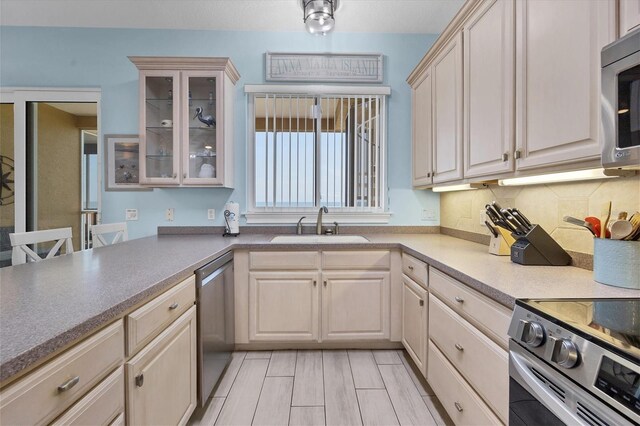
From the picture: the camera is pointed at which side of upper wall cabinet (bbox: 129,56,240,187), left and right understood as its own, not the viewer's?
front

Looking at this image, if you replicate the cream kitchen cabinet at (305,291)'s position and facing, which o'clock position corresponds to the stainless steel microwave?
The stainless steel microwave is roughly at 11 o'clock from the cream kitchen cabinet.

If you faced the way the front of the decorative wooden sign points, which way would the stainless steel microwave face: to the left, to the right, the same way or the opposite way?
to the right

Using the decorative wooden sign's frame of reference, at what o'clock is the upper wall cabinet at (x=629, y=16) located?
The upper wall cabinet is roughly at 11 o'clock from the decorative wooden sign.

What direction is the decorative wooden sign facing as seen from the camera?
toward the camera

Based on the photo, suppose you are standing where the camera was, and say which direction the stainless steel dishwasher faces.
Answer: facing to the right of the viewer

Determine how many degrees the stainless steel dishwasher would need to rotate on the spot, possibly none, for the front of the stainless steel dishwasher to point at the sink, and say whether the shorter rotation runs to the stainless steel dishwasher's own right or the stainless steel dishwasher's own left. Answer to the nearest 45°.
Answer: approximately 45° to the stainless steel dishwasher's own left

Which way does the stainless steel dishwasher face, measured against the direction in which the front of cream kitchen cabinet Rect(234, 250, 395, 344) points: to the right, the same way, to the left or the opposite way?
to the left

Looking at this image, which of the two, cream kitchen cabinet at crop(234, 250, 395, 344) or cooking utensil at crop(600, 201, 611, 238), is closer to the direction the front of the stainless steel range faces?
the cream kitchen cabinet

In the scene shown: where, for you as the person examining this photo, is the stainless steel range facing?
facing the viewer and to the left of the viewer

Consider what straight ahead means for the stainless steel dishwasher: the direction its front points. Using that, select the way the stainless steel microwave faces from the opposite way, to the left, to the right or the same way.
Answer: the opposite way

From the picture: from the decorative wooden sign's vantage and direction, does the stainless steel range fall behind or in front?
in front

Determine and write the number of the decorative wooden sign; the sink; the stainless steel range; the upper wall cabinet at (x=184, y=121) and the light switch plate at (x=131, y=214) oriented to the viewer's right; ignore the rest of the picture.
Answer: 0

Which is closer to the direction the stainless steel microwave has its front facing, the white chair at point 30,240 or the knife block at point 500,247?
the white chair

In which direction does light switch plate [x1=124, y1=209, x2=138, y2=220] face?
toward the camera
